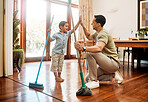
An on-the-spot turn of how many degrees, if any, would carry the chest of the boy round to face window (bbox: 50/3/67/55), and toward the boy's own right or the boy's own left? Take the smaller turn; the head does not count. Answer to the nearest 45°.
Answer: approximately 135° to the boy's own left

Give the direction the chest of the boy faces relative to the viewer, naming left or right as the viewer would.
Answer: facing the viewer and to the right of the viewer

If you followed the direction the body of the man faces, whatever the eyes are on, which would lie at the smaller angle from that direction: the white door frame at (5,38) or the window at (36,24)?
the white door frame

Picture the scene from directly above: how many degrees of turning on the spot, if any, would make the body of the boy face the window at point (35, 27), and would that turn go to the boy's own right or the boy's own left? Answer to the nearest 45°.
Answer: approximately 135° to the boy's own left

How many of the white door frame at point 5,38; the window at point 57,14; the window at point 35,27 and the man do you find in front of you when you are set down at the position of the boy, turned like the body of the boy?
1

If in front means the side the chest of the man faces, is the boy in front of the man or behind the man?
in front

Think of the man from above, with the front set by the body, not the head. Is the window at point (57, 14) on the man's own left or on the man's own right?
on the man's own right

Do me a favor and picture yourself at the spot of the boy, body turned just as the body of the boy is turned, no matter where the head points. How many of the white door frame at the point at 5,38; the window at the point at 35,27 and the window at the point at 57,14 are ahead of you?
0

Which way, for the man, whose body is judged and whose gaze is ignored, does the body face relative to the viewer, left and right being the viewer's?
facing to the left of the viewer

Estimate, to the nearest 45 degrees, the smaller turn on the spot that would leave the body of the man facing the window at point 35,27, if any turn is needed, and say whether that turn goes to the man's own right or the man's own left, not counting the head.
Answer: approximately 45° to the man's own right

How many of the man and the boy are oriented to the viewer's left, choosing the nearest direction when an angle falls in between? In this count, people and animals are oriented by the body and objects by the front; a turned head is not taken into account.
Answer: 1

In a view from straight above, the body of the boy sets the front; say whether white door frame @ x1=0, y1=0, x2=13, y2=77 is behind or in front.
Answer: behind

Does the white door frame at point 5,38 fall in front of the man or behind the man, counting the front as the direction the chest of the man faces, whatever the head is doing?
in front
